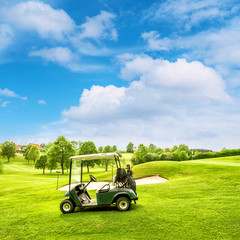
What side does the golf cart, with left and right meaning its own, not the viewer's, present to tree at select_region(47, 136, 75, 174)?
right

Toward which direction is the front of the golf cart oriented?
to the viewer's left
